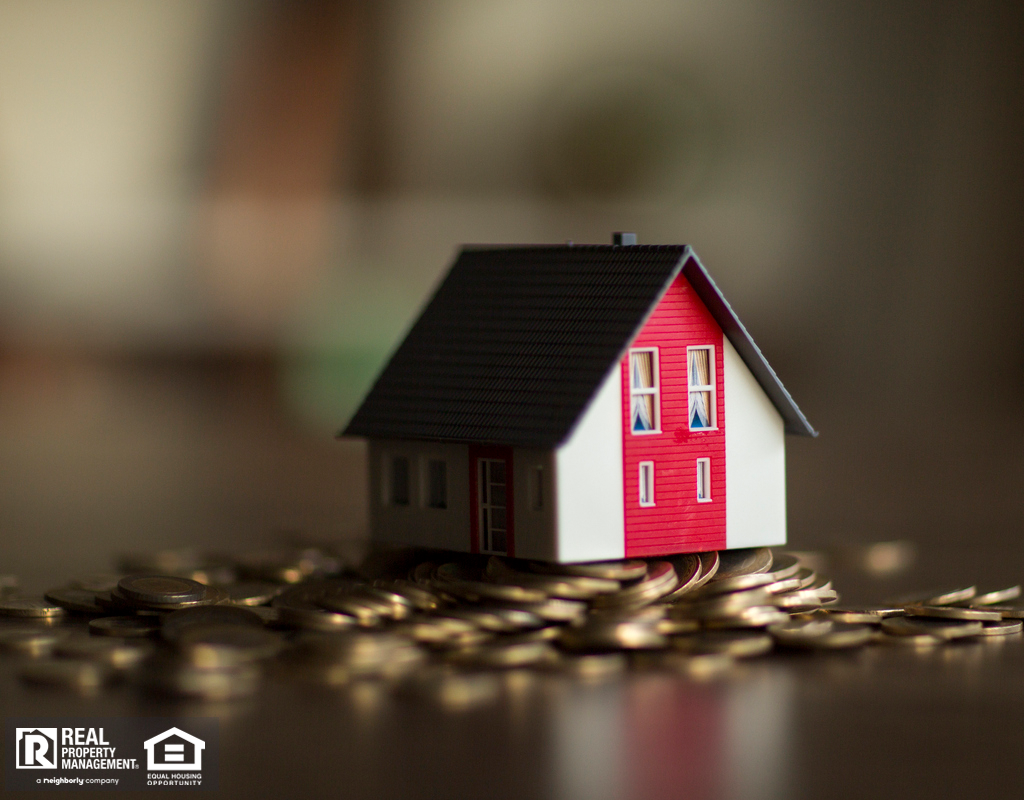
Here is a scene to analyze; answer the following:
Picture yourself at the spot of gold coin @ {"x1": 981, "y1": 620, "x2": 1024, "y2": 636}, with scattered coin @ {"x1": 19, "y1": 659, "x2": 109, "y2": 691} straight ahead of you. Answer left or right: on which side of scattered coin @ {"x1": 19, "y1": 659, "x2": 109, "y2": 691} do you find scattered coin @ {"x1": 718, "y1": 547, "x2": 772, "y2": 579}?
right

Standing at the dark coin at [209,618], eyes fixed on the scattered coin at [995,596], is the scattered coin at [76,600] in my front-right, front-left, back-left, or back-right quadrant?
back-left

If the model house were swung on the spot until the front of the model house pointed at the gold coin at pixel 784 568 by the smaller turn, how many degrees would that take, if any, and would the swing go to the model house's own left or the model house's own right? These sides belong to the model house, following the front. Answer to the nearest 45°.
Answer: approximately 135° to the model house's own left

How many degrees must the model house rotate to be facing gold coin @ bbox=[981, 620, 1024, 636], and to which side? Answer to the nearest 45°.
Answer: approximately 135° to its left

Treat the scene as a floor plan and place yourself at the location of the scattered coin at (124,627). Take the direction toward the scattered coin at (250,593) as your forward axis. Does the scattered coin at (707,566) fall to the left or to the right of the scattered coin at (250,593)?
right

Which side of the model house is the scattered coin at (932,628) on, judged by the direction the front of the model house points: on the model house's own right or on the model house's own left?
on the model house's own left

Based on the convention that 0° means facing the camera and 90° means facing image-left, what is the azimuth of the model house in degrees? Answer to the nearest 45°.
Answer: approximately 45°

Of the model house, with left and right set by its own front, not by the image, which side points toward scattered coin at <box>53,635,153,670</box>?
front

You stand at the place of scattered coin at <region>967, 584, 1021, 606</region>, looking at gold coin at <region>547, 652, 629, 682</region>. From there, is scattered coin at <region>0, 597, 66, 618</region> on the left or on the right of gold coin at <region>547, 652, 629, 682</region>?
right

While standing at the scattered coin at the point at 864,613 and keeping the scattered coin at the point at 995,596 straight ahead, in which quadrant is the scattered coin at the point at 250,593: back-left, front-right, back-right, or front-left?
back-left

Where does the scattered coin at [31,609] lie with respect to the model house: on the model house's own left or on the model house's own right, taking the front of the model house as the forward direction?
on the model house's own right
